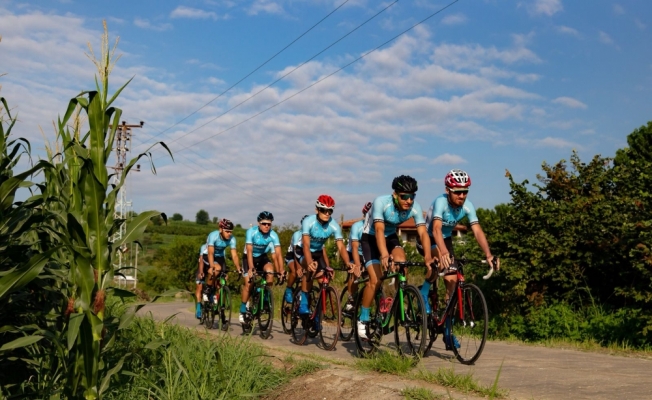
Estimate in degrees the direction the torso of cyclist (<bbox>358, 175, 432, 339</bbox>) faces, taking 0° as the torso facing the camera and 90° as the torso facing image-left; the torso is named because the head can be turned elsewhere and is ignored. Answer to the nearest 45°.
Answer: approximately 315°

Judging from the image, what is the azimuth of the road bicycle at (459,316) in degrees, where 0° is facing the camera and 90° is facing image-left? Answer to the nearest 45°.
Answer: approximately 315°

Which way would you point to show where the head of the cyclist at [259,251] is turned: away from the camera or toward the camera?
toward the camera

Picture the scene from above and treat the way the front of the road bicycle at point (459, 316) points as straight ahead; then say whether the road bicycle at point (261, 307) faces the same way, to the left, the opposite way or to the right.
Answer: the same way

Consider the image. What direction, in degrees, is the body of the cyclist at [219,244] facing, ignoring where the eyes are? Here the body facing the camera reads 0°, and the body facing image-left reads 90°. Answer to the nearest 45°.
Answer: approximately 315°

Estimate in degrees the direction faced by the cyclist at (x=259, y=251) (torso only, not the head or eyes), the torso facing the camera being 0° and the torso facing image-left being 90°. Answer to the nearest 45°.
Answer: approximately 315°

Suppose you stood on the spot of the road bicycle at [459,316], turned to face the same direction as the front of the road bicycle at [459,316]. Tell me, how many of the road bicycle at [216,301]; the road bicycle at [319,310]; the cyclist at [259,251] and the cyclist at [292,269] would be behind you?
4

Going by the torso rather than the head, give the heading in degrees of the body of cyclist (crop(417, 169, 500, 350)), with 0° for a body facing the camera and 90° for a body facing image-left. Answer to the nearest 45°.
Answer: approximately 315°

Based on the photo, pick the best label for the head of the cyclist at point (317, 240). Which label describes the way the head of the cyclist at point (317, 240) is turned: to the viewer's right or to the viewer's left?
to the viewer's right

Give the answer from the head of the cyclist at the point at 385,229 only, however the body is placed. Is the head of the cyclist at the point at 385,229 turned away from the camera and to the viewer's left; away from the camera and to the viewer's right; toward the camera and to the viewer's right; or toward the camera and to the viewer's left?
toward the camera and to the viewer's right

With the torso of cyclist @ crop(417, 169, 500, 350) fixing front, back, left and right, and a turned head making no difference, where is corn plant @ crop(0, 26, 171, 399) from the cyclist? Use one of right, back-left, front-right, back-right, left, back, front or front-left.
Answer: right

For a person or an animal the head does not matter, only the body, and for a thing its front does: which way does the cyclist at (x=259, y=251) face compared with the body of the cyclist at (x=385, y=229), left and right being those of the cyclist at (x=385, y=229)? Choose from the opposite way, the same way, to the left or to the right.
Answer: the same way

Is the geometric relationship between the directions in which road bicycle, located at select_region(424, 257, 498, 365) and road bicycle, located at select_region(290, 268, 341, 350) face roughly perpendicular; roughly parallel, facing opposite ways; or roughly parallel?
roughly parallel

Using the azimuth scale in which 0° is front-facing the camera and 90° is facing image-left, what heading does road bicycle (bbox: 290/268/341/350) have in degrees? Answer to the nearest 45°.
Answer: approximately 315°

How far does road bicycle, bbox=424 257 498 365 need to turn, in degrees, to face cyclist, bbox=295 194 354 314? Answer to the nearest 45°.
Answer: approximately 180°

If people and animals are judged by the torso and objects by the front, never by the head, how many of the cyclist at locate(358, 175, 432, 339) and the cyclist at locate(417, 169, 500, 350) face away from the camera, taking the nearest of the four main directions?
0

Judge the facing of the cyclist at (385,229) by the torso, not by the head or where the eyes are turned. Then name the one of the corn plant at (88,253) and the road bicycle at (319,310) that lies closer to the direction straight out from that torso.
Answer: the corn plant

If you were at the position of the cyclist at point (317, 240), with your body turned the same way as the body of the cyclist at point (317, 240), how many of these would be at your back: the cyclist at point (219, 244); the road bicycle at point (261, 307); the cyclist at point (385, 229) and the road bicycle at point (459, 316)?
2

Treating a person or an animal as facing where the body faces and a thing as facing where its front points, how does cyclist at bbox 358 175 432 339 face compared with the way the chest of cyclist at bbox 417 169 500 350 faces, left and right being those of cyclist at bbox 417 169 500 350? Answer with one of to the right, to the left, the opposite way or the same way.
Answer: the same way

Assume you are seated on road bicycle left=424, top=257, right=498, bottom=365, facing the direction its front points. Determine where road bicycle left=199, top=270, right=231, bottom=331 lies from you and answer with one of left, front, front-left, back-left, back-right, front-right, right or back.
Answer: back

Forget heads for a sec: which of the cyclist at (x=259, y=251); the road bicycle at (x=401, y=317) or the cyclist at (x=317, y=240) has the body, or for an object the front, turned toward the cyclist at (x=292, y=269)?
the cyclist at (x=259, y=251)

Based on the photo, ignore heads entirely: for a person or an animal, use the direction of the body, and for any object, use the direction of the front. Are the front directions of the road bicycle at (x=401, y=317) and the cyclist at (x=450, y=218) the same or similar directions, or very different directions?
same or similar directions
